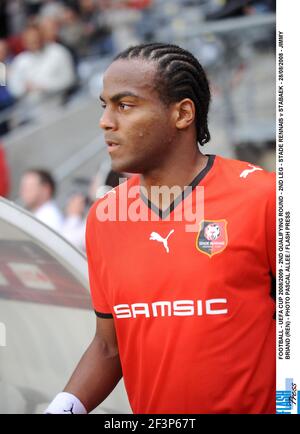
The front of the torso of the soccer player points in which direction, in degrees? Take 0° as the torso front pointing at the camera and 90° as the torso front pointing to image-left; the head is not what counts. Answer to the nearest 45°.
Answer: approximately 45°
